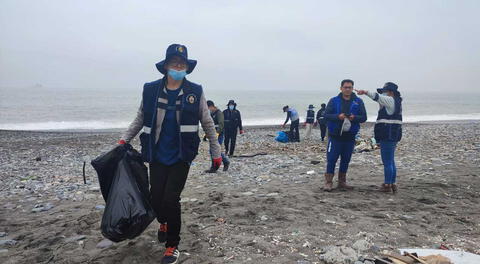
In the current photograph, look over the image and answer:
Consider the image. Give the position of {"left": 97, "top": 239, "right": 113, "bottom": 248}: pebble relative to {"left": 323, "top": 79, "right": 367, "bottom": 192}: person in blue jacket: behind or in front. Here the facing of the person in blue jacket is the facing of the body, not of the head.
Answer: in front

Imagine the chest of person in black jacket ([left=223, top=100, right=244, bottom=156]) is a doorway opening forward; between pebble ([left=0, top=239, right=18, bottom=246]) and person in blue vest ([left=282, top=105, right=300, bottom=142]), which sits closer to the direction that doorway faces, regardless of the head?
the pebble

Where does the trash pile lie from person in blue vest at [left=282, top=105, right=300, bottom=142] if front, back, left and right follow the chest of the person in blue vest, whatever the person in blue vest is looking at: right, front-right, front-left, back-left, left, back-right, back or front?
back-left

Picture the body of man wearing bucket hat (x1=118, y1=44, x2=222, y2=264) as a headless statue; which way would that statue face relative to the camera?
toward the camera

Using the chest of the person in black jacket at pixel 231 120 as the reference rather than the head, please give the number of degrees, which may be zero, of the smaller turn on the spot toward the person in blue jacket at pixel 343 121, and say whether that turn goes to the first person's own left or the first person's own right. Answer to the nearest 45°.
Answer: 0° — they already face them

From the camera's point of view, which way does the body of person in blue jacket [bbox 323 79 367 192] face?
toward the camera

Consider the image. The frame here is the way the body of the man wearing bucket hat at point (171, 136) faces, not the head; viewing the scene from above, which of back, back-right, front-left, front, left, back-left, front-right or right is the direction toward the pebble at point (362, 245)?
left

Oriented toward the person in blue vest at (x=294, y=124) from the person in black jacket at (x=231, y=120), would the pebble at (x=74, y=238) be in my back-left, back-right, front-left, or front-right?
back-right

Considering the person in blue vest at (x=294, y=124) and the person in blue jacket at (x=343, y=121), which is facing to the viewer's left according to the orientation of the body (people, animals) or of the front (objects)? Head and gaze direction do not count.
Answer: the person in blue vest at (x=294, y=124)

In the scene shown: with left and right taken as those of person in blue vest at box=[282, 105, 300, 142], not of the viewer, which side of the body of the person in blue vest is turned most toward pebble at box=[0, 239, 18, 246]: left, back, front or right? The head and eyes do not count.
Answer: left

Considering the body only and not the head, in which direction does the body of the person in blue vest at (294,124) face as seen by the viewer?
to the viewer's left

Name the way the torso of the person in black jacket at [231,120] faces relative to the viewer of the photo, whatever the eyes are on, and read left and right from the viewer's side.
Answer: facing the viewer

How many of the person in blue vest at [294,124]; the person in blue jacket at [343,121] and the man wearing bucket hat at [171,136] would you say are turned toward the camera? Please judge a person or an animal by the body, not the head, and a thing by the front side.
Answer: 2

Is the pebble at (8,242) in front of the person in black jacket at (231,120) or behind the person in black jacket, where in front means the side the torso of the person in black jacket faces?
in front

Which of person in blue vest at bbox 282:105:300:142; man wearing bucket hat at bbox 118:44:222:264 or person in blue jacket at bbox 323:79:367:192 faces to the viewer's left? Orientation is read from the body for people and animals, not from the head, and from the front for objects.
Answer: person in blue vest at bbox 282:105:300:142

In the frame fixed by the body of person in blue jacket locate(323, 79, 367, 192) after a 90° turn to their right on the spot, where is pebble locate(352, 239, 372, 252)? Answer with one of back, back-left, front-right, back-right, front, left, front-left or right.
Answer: left
